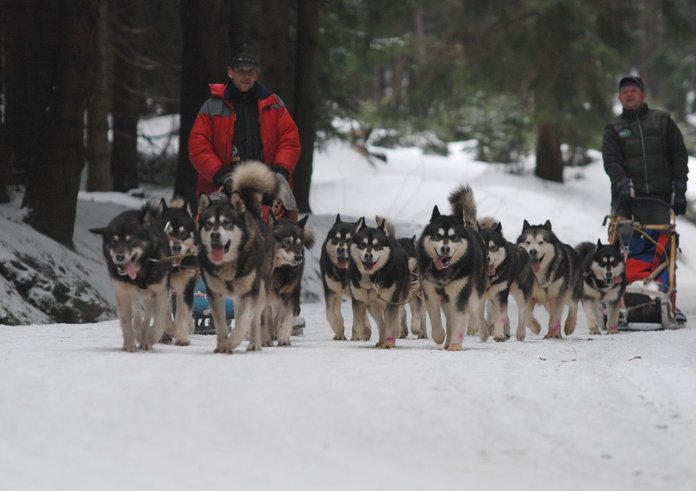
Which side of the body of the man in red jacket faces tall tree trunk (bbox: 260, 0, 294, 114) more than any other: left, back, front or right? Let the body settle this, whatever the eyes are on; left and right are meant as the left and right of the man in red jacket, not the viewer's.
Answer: back

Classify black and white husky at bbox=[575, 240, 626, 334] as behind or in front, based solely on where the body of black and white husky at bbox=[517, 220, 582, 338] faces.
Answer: behind

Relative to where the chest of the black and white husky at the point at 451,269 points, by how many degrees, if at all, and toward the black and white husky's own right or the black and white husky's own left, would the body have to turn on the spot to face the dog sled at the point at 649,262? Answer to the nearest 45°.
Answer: approximately 135° to the black and white husky's own left

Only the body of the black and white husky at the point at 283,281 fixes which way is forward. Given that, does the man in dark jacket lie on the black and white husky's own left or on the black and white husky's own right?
on the black and white husky's own left

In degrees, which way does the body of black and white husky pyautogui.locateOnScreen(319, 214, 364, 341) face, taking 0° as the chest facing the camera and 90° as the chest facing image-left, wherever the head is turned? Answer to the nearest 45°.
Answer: approximately 0°
